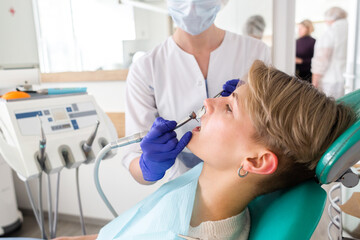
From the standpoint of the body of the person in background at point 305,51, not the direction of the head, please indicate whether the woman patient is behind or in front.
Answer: in front

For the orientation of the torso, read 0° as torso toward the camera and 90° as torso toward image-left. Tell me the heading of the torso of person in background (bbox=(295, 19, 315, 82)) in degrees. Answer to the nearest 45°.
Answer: approximately 45°

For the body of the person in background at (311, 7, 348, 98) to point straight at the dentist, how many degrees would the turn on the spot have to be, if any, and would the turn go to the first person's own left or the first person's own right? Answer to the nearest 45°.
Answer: approximately 90° to the first person's own left

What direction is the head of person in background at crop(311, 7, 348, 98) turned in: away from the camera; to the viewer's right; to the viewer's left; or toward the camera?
to the viewer's left

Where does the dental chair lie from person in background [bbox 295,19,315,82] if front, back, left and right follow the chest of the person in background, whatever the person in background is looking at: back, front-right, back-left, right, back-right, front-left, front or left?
front-left

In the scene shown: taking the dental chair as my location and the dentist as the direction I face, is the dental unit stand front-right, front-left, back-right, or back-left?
front-left

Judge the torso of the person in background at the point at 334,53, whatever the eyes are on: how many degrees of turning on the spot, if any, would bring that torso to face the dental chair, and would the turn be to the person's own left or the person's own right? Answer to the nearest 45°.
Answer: approximately 90° to the person's own left

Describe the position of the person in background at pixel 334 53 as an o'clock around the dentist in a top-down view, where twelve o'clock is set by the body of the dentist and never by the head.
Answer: The person in background is roughly at 7 o'clock from the dentist.

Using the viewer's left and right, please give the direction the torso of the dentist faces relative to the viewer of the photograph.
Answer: facing the viewer

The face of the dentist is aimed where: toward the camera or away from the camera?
toward the camera

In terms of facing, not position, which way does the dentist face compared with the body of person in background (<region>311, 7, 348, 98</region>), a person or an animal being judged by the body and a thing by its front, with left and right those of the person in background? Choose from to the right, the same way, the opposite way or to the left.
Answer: to the left

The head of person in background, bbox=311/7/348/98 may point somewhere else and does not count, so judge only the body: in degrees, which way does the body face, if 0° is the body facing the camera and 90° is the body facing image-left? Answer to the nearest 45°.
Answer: approximately 90°

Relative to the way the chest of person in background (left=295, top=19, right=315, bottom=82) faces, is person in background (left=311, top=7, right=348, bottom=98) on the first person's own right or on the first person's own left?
on the first person's own left

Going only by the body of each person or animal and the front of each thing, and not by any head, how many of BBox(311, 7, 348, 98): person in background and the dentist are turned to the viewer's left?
1

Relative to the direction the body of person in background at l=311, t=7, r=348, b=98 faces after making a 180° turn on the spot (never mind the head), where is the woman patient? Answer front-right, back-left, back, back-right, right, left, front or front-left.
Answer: right
